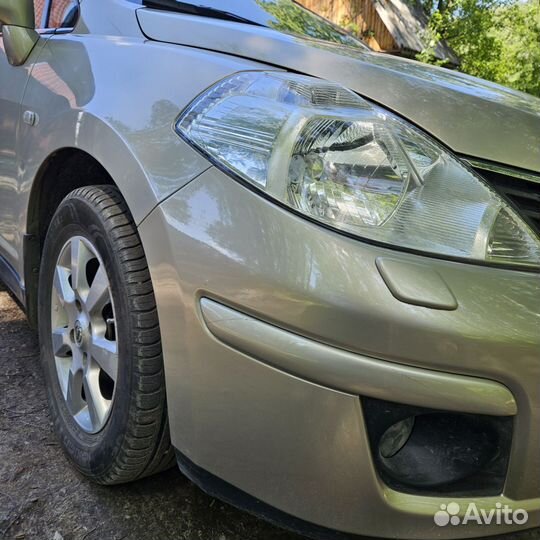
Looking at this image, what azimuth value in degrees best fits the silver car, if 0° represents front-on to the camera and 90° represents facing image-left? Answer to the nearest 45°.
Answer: approximately 315°
